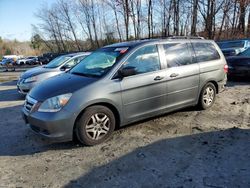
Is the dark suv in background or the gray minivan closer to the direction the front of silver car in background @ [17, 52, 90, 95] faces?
the gray minivan

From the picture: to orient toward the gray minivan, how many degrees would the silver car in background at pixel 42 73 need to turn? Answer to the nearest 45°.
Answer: approximately 45° to its left

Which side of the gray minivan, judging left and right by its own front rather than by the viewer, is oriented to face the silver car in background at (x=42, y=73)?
right

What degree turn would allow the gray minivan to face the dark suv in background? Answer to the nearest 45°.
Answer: approximately 180°

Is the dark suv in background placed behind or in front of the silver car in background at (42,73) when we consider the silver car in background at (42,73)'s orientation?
behind

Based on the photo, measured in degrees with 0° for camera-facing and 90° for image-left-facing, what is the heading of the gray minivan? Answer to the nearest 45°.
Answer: approximately 45°

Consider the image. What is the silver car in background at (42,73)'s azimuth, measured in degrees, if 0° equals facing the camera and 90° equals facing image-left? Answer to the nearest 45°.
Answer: approximately 45°
